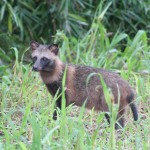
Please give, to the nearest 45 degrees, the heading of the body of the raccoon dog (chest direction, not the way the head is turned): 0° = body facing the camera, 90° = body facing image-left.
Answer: approximately 90°
